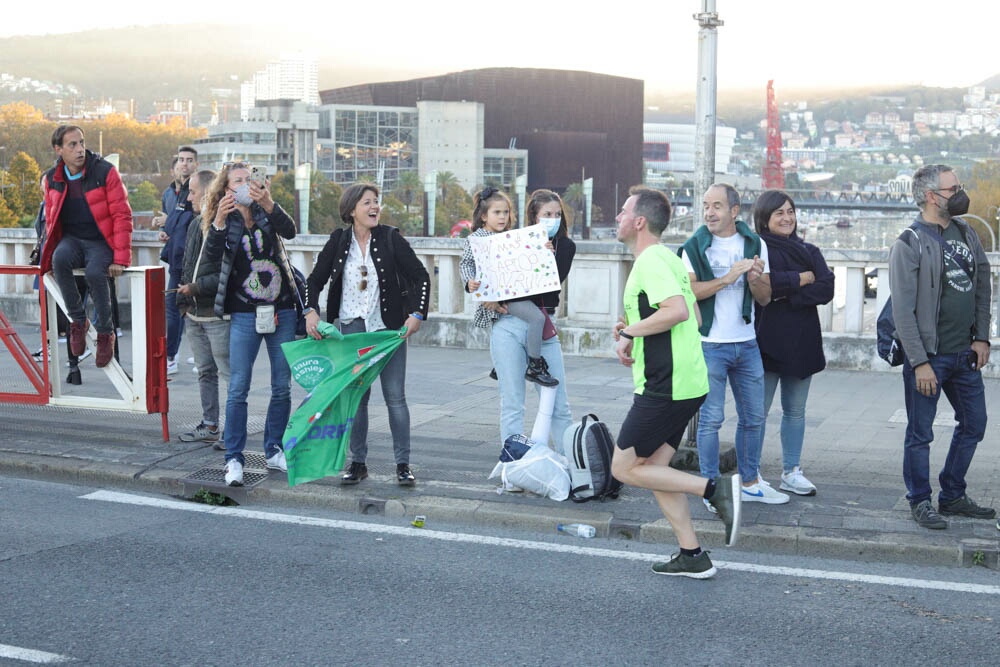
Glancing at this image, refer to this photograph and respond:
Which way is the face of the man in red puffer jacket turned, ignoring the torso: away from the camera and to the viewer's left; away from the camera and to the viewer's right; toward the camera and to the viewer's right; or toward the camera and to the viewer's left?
toward the camera and to the viewer's right

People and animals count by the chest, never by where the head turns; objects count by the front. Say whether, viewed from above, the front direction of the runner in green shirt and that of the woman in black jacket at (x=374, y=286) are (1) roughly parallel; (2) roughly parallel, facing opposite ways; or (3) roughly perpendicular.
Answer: roughly perpendicular

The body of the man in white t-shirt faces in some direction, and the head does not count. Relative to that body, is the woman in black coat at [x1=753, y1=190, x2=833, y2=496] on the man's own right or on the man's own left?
on the man's own left

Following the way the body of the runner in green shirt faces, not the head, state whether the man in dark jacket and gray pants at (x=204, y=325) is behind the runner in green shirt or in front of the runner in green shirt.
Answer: in front

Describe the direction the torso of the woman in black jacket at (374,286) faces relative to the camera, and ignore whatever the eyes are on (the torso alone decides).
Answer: toward the camera

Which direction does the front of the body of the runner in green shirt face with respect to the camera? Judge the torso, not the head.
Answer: to the viewer's left

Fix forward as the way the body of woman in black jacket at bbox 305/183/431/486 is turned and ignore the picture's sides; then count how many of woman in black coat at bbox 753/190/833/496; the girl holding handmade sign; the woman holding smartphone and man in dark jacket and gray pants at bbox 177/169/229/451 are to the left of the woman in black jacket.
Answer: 2

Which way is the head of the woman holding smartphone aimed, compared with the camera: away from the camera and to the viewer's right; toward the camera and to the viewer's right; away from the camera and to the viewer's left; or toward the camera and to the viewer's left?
toward the camera and to the viewer's right

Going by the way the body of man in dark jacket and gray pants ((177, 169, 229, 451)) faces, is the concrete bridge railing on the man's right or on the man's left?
on the man's right

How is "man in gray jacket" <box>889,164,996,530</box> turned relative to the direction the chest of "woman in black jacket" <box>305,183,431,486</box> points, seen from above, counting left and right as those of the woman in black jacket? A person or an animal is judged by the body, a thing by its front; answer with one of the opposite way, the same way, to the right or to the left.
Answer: the same way

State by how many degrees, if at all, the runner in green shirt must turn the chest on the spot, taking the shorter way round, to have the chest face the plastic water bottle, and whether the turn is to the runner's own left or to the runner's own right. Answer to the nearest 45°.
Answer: approximately 45° to the runner's own right

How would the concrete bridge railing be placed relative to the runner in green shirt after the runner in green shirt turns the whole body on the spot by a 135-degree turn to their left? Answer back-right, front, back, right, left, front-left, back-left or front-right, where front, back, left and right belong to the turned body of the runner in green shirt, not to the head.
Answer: back-left

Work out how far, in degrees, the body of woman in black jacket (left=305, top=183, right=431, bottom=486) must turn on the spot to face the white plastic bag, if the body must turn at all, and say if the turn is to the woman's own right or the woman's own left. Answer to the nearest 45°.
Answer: approximately 45° to the woman's own left

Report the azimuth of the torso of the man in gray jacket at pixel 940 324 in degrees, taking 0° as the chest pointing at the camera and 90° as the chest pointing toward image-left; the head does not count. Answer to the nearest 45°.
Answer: approximately 315°
